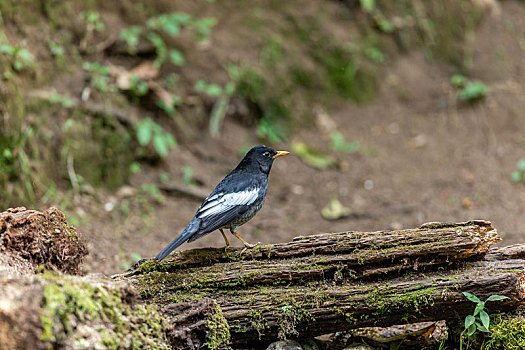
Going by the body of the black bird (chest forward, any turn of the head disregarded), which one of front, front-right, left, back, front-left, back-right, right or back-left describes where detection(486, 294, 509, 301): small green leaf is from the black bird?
front-right

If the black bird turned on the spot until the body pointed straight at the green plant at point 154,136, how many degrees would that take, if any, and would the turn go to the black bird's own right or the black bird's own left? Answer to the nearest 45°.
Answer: approximately 90° to the black bird's own left

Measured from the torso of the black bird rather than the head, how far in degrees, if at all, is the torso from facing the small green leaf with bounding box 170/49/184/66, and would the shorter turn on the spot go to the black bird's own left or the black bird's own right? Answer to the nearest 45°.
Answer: approximately 90° to the black bird's own left

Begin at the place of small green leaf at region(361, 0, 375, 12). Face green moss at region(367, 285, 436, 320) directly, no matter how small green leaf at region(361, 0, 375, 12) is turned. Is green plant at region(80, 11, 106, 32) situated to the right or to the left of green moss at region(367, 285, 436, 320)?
right

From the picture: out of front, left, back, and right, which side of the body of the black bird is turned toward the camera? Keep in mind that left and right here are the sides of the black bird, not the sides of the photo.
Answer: right

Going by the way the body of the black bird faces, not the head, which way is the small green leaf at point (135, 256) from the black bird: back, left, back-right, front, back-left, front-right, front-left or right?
back-left

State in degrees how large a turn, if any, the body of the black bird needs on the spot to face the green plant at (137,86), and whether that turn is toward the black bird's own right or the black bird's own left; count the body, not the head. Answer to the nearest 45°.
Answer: approximately 90° to the black bird's own left
